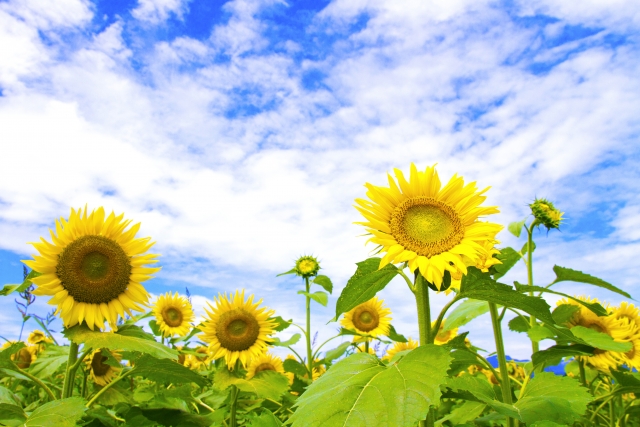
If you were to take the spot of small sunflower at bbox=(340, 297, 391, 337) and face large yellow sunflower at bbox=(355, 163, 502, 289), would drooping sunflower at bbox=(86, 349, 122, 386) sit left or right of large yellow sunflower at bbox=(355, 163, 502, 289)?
right

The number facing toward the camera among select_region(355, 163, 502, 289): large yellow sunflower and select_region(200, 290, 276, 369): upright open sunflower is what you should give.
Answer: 2

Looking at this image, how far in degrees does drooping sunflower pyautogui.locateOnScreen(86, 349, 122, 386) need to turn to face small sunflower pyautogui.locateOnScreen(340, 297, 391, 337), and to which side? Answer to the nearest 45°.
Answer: approximately 135° to its left

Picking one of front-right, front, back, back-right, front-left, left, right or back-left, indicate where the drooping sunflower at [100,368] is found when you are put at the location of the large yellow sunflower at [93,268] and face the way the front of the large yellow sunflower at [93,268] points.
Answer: back

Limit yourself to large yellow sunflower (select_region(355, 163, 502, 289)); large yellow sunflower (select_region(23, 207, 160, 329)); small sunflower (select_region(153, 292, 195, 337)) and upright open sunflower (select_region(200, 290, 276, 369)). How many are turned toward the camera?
4

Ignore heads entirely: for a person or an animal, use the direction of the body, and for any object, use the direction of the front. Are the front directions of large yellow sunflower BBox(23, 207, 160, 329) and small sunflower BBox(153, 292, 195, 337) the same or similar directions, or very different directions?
same or similar directions

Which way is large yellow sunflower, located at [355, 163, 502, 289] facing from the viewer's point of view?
toward the camera

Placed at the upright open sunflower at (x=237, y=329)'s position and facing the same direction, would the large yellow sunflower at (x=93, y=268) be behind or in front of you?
in front

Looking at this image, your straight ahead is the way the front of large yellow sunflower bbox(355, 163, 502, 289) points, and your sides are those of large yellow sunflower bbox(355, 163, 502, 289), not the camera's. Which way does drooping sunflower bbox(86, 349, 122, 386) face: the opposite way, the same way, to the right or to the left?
the same way

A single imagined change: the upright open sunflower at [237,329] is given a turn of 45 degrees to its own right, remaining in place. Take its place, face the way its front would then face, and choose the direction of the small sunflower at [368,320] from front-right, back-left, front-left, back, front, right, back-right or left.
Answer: back

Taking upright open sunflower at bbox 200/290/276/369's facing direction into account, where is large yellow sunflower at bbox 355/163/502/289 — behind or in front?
in front

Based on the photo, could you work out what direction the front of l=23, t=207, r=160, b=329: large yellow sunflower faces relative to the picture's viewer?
facing the viewer

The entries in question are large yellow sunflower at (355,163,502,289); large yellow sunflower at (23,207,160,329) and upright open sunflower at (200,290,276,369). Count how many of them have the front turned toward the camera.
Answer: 3

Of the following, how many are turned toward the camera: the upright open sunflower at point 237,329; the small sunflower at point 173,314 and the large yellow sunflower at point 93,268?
3
